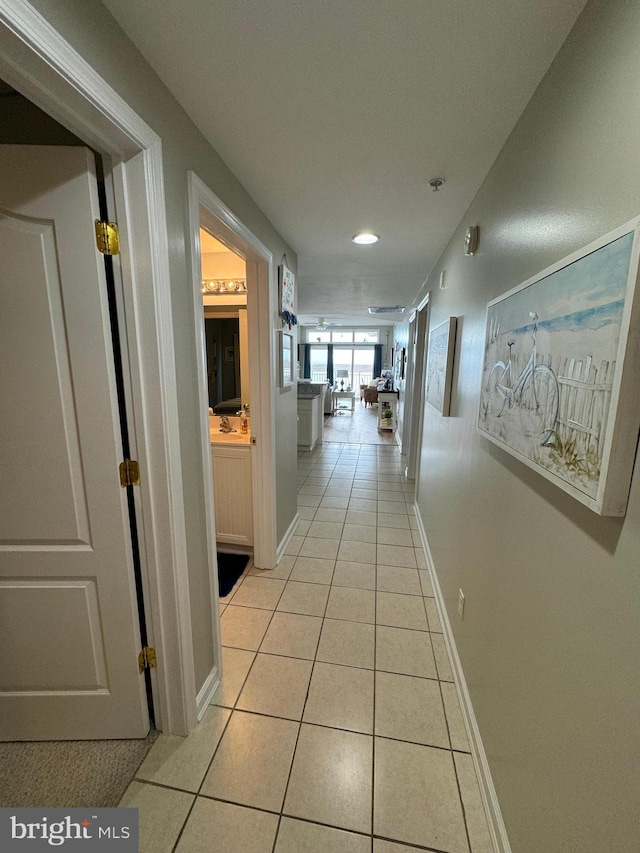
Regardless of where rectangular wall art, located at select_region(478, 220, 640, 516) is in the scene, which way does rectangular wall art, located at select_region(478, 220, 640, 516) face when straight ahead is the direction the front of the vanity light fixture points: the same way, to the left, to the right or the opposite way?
to the right

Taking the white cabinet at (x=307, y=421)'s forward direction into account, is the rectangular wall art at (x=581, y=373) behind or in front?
in front

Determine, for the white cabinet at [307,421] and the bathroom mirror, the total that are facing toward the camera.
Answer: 2

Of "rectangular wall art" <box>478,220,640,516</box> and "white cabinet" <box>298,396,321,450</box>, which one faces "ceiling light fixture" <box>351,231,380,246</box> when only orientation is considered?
the white cabinet

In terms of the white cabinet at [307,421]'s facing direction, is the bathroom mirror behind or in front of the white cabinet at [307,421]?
in front

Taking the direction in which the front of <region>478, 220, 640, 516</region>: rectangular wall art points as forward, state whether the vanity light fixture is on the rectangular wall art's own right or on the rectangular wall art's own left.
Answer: on the rectangular wall art's own right

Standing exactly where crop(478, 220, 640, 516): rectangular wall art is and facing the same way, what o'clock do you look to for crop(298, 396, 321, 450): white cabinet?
The white cabinet is roughly at 3 o'clock from the rectangular wall art.

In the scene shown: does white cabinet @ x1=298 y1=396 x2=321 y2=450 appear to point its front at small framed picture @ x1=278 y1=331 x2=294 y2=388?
yes

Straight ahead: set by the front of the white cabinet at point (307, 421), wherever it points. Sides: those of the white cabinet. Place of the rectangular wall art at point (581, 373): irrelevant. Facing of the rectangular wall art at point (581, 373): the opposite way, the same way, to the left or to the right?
to the right
